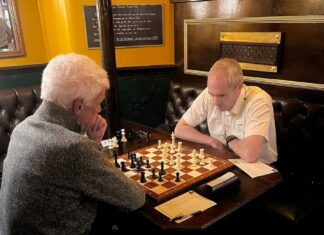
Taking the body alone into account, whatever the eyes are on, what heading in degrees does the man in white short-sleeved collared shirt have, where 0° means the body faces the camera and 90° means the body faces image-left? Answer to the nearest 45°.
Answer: approximately 45°

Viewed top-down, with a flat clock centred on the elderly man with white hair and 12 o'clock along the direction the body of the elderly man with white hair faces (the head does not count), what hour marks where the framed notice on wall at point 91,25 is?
The framed notice on wall is roughly at 11 o'clock from the elderly man with white hair.

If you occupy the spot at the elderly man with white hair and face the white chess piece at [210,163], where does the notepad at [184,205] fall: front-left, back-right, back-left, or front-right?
front-right

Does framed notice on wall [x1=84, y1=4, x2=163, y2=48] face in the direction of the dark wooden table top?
yes

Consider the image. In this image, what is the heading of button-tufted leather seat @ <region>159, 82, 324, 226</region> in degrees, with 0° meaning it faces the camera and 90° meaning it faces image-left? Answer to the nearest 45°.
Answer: approximately 45°

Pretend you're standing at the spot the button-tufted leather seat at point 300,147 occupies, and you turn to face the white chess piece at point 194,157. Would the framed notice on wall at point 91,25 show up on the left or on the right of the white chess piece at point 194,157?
right

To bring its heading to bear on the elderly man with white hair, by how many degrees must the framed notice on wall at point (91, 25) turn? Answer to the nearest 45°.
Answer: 0° — it already faces them

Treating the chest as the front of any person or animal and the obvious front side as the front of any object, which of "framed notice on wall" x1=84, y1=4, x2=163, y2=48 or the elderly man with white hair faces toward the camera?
the framed notice on wall

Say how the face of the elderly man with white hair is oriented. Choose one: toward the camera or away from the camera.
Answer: away from the camera

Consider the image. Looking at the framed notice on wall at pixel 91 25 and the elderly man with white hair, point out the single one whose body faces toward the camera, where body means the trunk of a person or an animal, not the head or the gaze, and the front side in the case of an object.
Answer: the framed notice on wall

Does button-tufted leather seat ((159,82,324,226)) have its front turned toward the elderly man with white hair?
yes

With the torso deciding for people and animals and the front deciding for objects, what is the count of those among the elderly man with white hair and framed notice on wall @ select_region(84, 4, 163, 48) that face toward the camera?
1

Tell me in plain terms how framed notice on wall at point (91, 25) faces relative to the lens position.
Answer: facing the viewer

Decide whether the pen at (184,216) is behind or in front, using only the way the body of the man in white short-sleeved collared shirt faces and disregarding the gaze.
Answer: in front

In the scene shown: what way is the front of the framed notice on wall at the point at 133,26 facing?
toward the camera

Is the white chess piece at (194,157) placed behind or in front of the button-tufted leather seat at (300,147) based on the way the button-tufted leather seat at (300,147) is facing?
in front

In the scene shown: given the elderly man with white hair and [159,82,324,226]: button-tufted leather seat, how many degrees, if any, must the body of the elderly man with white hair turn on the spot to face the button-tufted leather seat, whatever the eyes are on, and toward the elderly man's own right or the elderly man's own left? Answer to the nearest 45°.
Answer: approximately 45° to the elderly man's own right

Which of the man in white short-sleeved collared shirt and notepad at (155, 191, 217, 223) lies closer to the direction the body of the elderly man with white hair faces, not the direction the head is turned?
the man in white short-sleeved collared shirt

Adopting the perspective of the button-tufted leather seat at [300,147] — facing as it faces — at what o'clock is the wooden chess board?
The wooden chess board is roughly at 12 o'clock from the button-tufted leather seat.

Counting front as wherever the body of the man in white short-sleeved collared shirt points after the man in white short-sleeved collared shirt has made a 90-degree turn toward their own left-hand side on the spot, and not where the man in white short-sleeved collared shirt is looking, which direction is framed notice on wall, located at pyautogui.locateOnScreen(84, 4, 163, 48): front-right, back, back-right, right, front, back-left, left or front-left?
back
